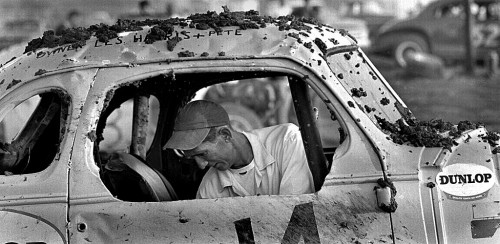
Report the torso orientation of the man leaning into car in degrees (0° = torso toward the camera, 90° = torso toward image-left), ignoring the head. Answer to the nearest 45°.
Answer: approximately 45°

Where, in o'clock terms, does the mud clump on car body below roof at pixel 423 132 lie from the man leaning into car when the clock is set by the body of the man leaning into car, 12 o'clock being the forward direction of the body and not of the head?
The mud clump on car body below roof is roughly at 8 o'clock from the man leaning into car.
